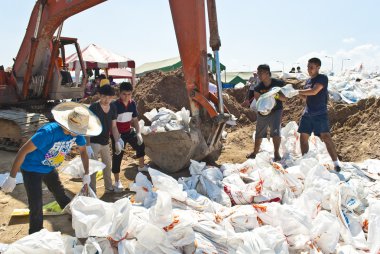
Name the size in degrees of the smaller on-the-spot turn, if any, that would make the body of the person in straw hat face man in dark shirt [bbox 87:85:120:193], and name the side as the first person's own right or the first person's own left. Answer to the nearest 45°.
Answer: approximately 90° to the first person's own left

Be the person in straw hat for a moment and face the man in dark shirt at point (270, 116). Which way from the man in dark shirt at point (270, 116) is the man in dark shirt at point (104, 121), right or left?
left

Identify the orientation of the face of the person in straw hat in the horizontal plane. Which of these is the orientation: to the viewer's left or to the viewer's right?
to the viewer's right

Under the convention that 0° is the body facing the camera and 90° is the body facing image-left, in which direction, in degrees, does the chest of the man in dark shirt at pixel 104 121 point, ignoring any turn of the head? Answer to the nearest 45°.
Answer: approximately 0°

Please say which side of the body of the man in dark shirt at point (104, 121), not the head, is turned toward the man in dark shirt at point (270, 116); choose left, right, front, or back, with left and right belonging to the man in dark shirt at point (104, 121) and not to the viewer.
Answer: left

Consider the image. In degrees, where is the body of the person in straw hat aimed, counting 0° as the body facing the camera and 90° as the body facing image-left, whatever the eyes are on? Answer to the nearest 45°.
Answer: approximately 315°

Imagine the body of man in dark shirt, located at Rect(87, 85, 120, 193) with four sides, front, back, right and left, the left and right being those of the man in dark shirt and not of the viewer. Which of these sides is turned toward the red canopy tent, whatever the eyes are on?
back

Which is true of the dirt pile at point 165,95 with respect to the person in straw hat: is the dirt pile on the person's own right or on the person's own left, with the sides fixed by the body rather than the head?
on the person's own left
